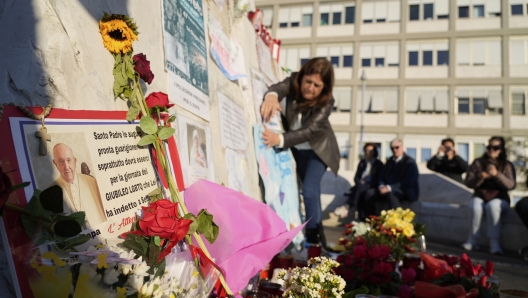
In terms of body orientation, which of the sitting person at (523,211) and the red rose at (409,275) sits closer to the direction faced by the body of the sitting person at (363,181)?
the red rose

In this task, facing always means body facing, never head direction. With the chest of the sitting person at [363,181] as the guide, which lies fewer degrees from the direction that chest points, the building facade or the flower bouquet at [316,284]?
the flower bouquet

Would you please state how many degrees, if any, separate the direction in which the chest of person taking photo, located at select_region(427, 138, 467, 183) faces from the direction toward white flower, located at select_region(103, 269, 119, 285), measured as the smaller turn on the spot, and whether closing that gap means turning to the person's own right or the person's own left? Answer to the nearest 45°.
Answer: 0° — they already face it

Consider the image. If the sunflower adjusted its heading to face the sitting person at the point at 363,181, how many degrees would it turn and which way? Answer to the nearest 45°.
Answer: approximately 135° to its left

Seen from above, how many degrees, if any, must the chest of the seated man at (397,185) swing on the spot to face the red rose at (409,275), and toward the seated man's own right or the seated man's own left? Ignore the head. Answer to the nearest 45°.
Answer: approximately 45° to the seated man's own left

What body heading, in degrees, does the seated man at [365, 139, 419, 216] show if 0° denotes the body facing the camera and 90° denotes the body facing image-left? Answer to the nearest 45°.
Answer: approximately 45°

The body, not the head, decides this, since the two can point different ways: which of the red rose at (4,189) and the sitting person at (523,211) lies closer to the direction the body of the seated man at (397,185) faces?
the red rose

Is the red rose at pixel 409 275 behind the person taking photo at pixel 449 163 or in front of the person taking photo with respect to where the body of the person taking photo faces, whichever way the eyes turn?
in front

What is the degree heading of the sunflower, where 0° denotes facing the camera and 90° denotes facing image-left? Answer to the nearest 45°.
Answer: approximately 0°
